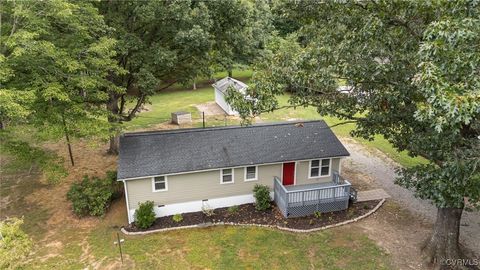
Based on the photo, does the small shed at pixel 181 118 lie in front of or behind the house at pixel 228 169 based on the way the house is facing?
behind

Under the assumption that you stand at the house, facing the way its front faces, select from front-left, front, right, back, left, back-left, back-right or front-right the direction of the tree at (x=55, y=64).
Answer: right

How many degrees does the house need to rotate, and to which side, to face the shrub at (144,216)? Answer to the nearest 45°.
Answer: approximately 45° to its right

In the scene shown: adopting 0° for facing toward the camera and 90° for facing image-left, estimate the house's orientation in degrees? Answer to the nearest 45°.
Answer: approximately 0°

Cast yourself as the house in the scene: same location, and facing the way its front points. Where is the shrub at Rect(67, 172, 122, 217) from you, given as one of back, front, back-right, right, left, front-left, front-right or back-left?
right
